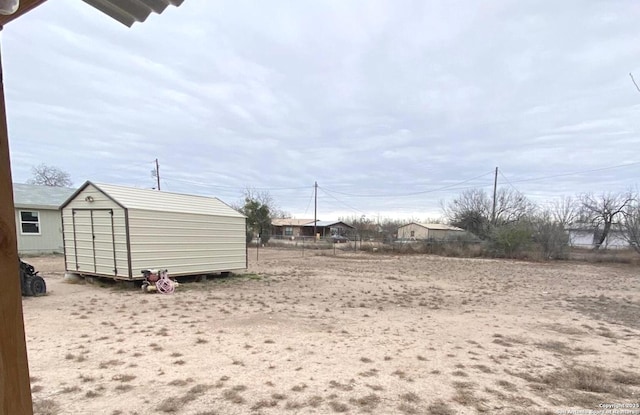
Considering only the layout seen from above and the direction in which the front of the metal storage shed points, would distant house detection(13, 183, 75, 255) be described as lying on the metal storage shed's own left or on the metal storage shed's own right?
on the metal storage shed's own right

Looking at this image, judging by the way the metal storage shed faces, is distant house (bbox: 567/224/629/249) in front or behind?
behind

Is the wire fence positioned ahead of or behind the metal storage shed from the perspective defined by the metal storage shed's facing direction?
behind
